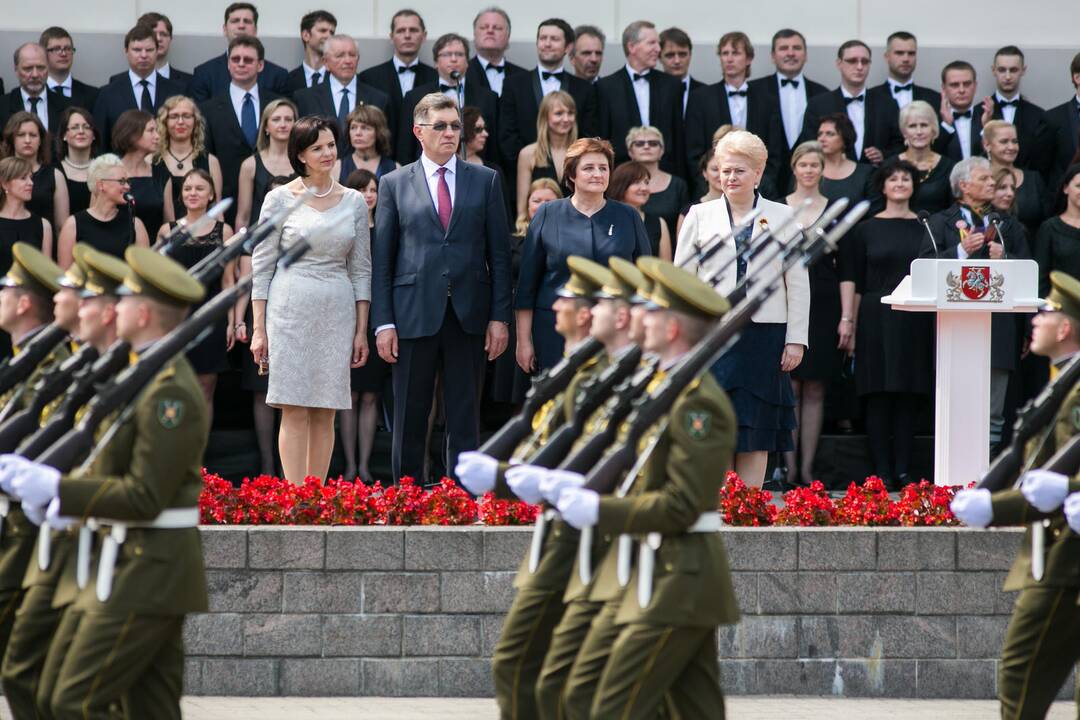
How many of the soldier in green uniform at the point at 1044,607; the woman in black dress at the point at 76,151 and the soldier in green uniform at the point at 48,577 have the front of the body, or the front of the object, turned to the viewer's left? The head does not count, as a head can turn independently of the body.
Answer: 2

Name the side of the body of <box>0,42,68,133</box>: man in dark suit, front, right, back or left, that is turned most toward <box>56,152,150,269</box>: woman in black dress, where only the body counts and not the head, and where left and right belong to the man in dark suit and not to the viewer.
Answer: front

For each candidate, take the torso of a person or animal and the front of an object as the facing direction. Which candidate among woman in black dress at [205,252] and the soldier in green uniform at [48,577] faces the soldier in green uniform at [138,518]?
the woman in black dress

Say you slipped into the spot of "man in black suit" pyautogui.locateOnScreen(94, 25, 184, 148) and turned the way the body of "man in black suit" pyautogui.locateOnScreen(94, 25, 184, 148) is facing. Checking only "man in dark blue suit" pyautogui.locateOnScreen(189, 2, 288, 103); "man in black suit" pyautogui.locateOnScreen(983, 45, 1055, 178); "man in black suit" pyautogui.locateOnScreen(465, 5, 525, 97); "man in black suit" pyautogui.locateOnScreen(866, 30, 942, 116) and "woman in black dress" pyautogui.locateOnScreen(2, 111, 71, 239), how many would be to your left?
4

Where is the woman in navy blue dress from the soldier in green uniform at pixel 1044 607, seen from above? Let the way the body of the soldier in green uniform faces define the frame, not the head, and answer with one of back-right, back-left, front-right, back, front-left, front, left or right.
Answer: front-right

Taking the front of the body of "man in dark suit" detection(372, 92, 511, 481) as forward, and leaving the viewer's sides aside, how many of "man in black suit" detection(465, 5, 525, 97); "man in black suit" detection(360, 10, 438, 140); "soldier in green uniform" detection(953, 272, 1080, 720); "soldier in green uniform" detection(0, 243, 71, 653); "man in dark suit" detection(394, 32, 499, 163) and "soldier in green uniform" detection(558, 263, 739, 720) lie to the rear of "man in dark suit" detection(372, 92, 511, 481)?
3

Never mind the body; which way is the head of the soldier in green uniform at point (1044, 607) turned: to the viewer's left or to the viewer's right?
to the viewer's left

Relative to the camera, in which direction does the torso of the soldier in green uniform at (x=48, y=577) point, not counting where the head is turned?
to the viewer's left

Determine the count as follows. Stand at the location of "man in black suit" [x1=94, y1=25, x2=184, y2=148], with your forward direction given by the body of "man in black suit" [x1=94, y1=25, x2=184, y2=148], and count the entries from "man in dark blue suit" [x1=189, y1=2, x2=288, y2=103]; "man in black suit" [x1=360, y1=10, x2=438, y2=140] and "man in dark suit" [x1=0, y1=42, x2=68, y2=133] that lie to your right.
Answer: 1
